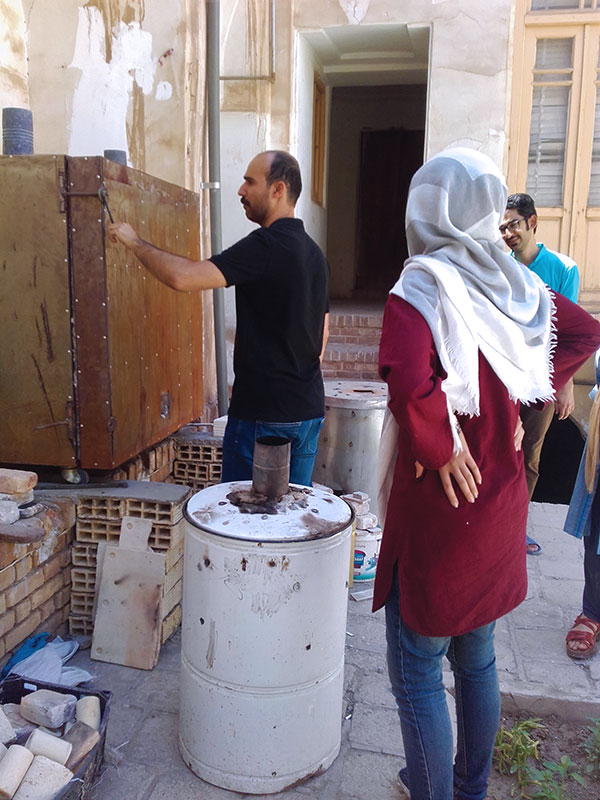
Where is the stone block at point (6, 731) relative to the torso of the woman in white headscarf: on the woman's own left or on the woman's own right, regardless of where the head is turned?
on the woman's own left

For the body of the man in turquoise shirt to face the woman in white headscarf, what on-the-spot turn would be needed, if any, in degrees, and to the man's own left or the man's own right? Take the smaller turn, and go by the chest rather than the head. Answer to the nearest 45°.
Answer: approximately 45° to the man's own left

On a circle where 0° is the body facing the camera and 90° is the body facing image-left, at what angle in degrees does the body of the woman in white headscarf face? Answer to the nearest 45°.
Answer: approximately 135°

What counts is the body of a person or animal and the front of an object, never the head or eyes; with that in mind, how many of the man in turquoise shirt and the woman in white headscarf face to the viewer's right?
0

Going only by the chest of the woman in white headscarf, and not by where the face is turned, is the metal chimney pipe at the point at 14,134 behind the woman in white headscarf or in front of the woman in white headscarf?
in front

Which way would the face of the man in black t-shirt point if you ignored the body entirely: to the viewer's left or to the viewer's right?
to the viewer's left

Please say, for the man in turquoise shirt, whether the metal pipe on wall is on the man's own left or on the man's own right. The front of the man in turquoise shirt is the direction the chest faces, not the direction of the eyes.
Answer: on the man's own right

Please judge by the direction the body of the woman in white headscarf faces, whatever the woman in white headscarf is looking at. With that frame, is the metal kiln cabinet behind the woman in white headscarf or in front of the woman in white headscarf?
in front

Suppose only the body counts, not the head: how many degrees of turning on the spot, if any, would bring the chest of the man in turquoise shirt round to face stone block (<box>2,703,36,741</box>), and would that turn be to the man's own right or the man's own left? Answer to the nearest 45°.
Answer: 0° — they already face it
